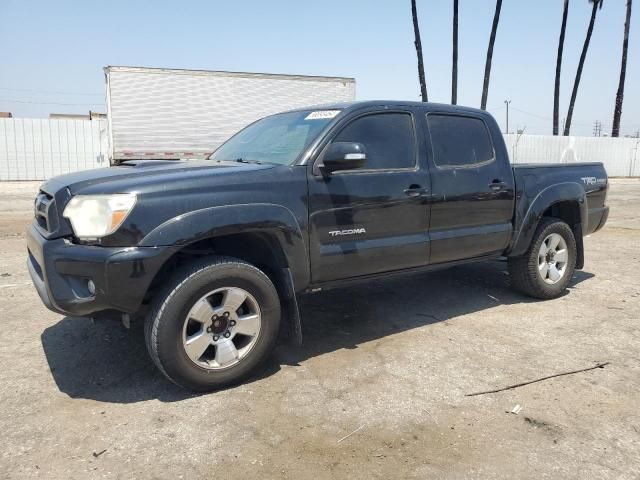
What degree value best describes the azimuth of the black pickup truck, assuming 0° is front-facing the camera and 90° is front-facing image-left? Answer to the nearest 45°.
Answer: approximately 45°

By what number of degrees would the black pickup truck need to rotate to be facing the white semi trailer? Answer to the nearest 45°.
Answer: approximately 135° to its right
